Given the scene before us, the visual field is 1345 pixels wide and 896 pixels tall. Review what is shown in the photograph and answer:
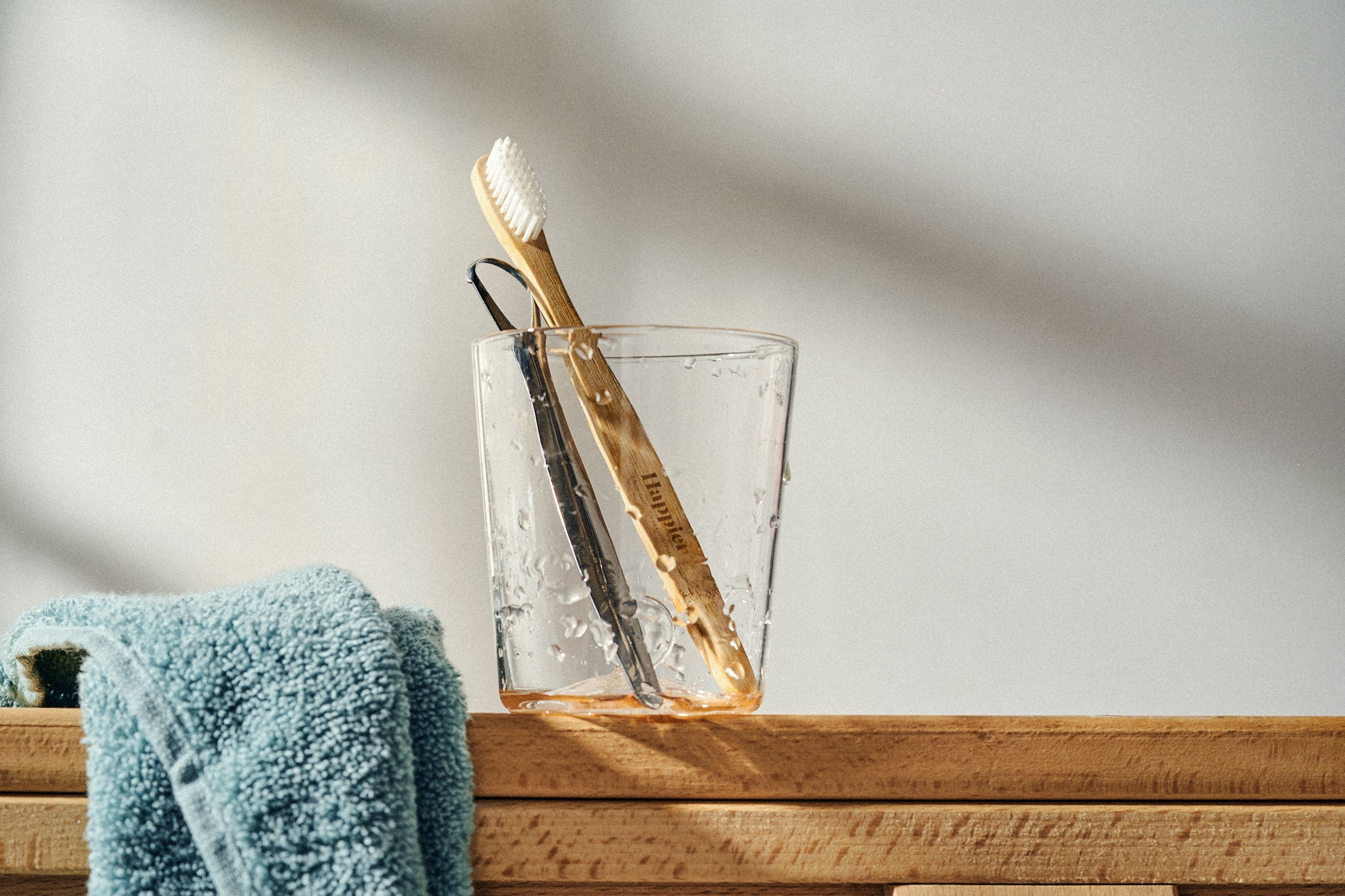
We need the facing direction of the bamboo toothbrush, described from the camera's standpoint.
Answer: facing the viewer and to the right of the viewer
